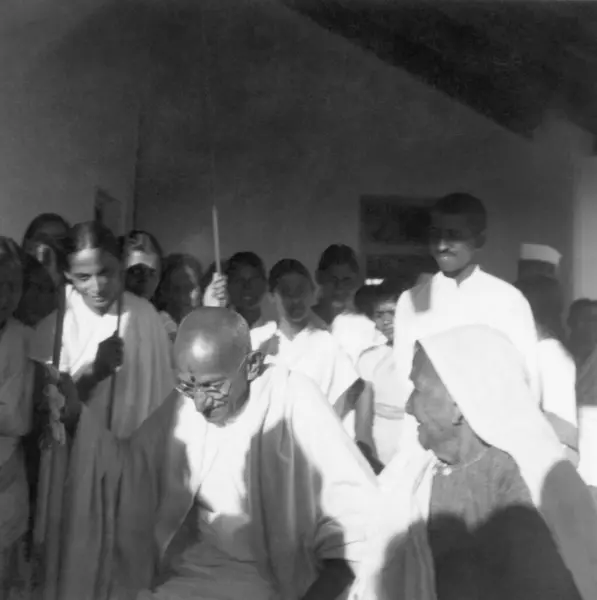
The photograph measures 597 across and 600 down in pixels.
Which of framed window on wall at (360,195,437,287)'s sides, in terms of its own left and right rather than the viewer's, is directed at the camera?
front

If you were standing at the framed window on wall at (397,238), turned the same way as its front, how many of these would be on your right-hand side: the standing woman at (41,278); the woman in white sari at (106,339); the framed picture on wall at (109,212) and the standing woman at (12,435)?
4

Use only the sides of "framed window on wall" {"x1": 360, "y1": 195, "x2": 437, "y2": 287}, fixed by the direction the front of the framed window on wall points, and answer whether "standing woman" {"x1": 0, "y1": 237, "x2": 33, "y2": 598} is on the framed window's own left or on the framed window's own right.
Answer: on the framed window's own right

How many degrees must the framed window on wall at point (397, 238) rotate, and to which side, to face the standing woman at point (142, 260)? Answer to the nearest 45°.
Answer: approximately 90° to its right

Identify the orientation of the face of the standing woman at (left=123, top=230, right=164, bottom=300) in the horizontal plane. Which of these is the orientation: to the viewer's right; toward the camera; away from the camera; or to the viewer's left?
toward the camera

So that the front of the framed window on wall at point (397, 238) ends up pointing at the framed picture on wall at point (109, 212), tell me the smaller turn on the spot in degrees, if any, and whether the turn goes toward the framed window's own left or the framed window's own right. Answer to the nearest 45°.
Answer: approximately 90° to the framed window's own right

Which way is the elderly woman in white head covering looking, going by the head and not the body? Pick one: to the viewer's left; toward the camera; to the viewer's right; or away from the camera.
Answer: to the viewer's left

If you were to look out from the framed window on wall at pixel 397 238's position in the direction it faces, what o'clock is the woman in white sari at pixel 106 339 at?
The woman in white sari is roughly at 1 o'clock from the framed window on wall.
